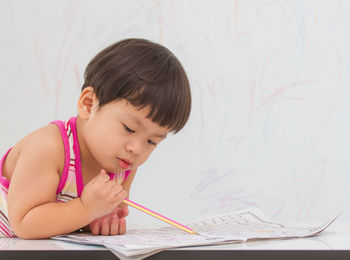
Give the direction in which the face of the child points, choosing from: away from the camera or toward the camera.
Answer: toward the camera

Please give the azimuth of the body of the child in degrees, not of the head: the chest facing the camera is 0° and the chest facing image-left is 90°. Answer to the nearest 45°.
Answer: approximately 315°
